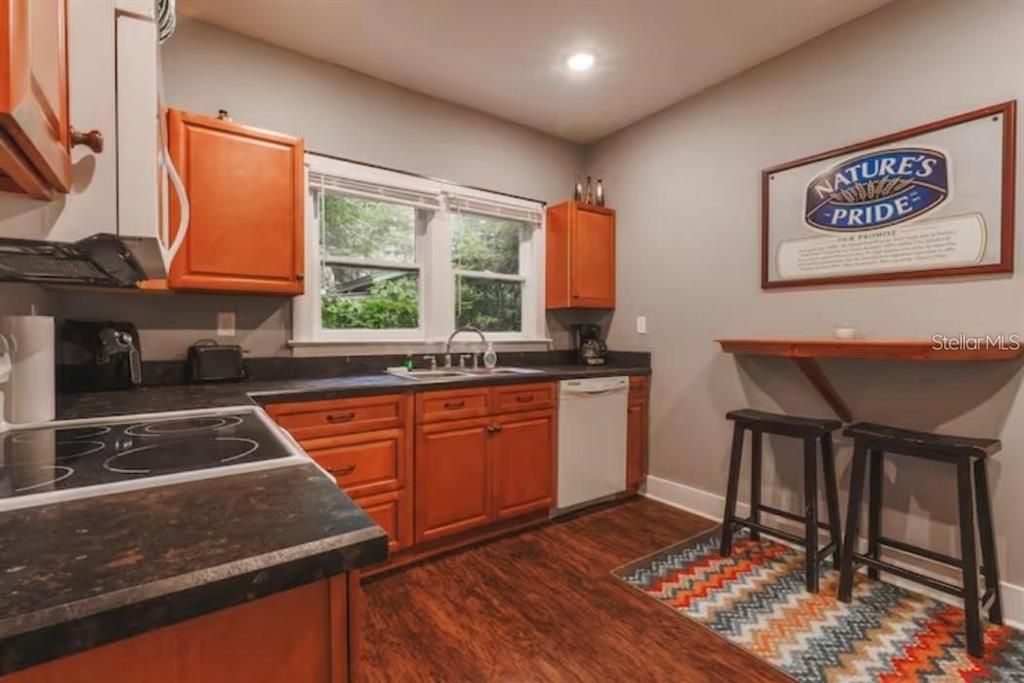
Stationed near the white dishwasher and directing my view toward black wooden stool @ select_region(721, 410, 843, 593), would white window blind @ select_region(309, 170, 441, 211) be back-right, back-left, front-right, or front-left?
back-right

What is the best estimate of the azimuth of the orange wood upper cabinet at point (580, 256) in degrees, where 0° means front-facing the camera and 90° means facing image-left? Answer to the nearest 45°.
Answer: approximately 315°

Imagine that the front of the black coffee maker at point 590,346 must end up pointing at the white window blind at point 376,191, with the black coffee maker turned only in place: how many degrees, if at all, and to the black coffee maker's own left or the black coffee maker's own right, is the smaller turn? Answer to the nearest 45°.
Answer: approximately 90° to the black coffee maker's own right

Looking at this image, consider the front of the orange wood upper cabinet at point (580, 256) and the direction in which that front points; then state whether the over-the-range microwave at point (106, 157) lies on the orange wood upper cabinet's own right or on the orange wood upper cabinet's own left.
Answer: on the orange wood upper cabinet's own right

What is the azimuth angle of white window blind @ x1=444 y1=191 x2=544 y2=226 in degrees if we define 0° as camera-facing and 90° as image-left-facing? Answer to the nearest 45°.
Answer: approximately 315°

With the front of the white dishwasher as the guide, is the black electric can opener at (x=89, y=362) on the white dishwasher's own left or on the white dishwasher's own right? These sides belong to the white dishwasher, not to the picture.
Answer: on the white dishwasher's own right

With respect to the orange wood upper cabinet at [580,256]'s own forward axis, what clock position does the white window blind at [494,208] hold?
The white window blind is roughly at 4 o'clock from the orange wood upper cabinet.

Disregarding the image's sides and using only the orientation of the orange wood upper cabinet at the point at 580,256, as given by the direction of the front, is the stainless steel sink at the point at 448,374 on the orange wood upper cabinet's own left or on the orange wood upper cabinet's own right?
on the orange wood upper cabinet's own right

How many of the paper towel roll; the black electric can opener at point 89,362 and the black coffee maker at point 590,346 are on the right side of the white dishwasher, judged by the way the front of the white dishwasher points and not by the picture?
2

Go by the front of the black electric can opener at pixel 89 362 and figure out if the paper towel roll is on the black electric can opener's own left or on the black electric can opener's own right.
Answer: on the black electric can opener's own right

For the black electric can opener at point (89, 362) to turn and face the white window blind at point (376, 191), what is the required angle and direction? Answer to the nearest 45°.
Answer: approximately 45° to its left

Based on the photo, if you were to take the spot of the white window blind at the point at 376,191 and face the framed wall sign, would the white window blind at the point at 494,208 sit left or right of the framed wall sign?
left
